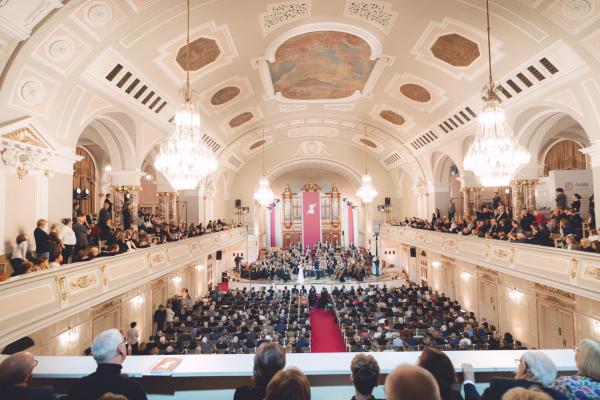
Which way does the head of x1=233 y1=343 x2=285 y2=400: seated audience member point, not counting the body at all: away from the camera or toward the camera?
away from the camera

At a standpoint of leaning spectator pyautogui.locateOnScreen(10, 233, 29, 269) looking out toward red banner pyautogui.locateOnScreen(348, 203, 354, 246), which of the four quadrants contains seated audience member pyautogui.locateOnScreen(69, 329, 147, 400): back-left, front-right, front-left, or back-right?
back-right

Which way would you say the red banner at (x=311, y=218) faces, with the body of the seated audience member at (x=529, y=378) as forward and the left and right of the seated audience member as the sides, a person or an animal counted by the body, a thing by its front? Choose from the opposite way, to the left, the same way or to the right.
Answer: the opposite way

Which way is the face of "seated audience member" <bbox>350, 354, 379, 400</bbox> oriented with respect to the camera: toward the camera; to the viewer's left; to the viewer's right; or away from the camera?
away from the camera

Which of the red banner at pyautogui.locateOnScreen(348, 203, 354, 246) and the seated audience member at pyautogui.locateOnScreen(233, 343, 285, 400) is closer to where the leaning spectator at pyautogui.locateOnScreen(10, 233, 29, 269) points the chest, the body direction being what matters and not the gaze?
the red banner

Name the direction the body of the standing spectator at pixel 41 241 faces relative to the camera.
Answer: to the viewer's right

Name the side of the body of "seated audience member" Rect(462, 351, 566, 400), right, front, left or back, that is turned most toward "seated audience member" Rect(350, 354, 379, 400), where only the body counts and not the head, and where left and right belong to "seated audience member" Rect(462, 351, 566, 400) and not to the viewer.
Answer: left

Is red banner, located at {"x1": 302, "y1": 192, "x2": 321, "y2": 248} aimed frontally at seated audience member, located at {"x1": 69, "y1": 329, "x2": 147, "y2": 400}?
yes

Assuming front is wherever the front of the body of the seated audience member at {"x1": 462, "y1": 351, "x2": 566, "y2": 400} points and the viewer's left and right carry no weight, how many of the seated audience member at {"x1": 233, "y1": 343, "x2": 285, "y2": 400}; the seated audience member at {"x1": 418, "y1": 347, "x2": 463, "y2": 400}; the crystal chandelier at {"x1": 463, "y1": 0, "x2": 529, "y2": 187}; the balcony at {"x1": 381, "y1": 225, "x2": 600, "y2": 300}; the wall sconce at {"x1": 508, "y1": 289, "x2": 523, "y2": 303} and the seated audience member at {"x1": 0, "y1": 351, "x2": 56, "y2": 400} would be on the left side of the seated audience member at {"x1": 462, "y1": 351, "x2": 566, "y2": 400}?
3

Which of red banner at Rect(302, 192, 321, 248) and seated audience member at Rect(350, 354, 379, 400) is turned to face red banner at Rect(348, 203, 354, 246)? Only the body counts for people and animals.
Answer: the seated audience member

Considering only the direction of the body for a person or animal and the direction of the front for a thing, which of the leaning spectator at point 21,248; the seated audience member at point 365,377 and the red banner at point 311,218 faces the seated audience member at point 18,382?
the red banner

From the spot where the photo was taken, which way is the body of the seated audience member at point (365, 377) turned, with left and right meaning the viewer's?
facing away from the viewer
